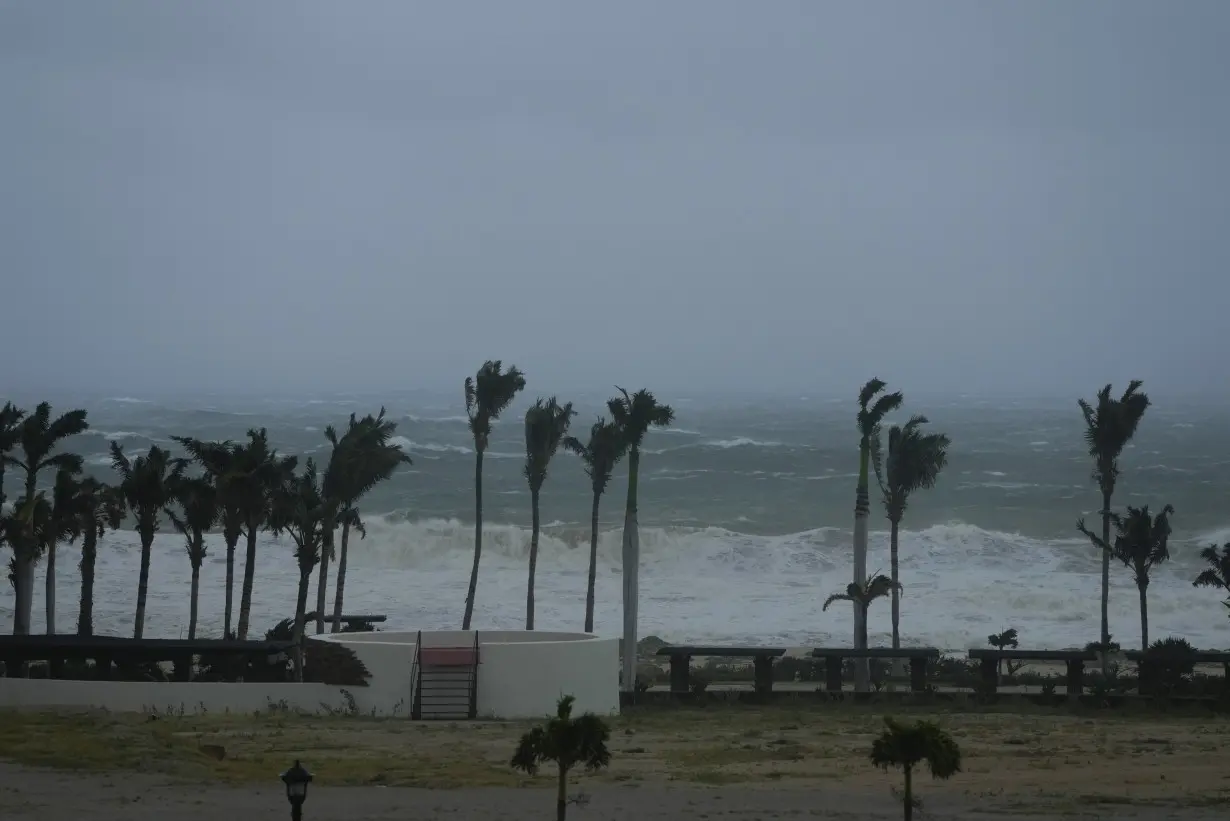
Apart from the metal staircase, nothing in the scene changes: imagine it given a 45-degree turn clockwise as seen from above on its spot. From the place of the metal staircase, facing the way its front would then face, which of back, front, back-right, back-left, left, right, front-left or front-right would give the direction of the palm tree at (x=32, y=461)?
right

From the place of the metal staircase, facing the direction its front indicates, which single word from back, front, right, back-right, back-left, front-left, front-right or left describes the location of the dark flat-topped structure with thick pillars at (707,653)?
back-left

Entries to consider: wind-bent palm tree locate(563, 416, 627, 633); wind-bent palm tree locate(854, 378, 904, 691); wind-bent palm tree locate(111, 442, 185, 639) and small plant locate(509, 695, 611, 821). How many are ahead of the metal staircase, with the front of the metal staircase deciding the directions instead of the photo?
1

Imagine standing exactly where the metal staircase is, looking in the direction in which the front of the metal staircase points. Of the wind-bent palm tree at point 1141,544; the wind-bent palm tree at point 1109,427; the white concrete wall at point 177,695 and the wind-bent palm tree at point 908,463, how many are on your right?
1

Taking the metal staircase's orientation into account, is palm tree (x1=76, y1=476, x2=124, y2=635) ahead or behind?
behind

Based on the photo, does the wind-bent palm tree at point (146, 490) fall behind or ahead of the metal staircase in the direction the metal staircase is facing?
behind

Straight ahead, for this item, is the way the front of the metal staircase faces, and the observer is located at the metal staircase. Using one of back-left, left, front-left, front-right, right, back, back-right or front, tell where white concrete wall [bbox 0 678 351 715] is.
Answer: right

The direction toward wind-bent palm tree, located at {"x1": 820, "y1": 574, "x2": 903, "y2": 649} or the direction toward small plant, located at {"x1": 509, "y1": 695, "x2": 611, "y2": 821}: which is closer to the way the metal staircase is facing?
the small plant

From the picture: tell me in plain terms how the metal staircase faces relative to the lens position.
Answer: facing the viewer

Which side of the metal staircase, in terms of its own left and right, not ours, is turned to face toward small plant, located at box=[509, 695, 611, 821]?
front

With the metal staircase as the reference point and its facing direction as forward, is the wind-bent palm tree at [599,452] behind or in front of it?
behind

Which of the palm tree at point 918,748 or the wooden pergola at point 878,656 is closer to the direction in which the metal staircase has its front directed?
the palm tree
